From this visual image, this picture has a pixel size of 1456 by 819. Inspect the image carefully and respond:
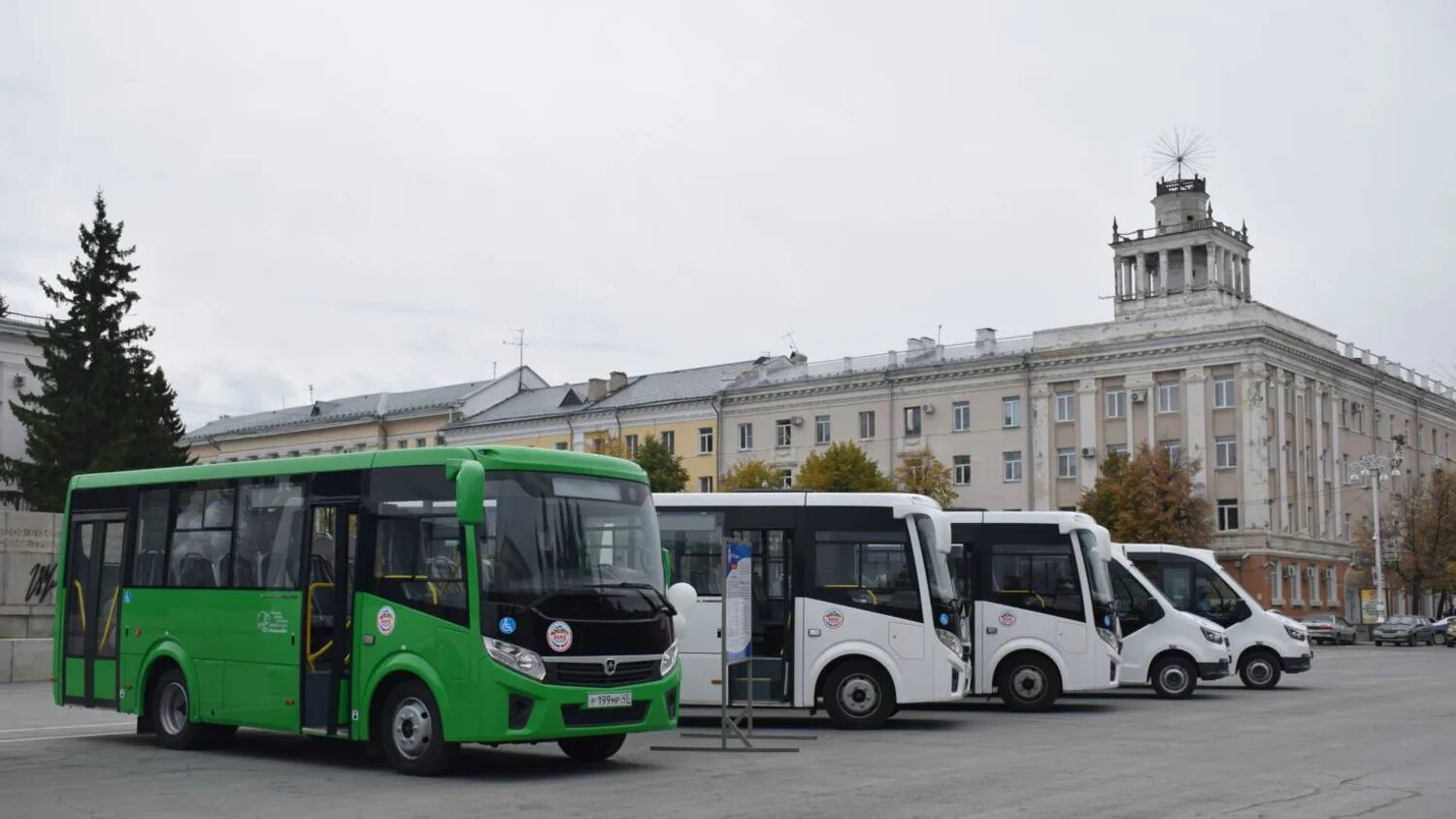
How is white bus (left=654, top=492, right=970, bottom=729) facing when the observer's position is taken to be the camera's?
facing to the right of the viewer

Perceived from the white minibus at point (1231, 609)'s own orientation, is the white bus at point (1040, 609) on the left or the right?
on its right

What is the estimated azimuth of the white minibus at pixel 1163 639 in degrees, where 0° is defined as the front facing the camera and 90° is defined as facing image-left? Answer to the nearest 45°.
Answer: approximately 270°

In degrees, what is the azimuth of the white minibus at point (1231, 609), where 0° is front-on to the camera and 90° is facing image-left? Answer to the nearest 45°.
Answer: approximately 270°

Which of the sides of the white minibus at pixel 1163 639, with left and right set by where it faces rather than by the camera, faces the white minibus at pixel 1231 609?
left

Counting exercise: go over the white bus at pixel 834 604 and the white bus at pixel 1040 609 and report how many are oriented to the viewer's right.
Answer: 2

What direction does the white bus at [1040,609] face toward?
to the viewer's right
